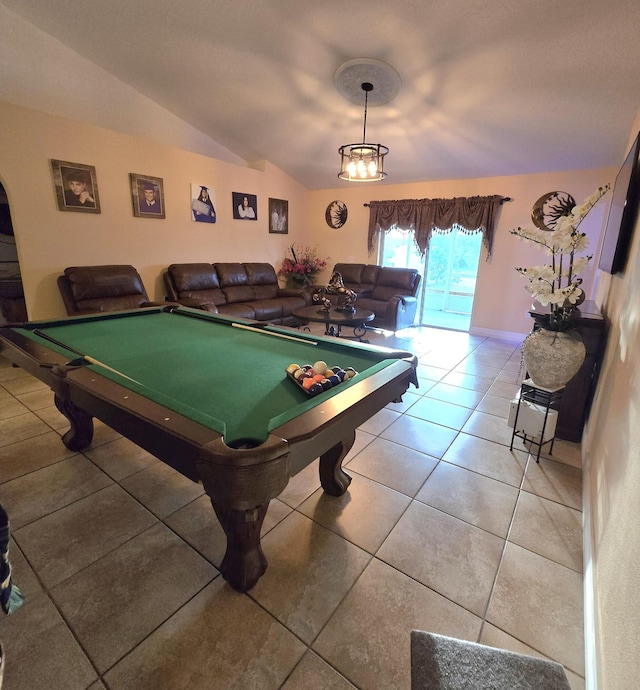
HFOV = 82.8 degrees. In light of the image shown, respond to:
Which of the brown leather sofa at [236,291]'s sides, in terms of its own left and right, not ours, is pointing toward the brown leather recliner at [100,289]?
right

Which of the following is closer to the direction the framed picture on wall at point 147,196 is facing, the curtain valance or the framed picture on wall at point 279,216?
the curtain valance

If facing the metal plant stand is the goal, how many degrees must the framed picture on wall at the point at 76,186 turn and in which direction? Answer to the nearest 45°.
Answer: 0° — it already faces it

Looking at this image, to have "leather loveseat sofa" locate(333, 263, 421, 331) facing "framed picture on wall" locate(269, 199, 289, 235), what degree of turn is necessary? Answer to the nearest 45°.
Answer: approximately 45° to its right

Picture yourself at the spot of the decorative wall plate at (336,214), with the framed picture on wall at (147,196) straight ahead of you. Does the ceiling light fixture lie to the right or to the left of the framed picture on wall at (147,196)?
left

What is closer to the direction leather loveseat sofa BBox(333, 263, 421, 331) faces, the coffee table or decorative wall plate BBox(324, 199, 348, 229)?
the coffee table
